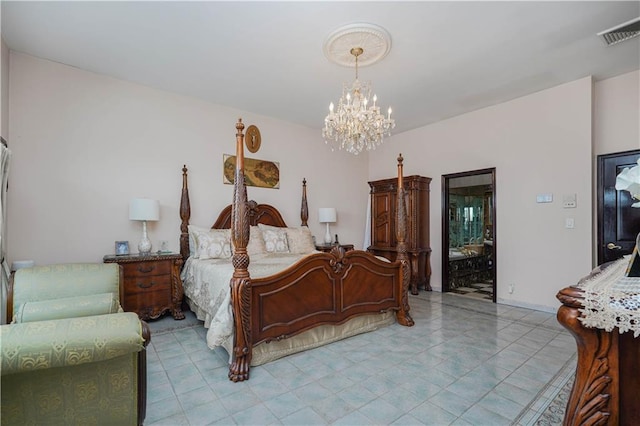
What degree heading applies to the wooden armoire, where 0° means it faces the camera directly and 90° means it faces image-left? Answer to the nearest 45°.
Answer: approximately 45°

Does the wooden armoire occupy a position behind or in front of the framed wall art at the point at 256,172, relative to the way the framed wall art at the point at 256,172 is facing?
in front

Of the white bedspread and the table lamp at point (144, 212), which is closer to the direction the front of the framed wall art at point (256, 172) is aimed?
the white bedspread

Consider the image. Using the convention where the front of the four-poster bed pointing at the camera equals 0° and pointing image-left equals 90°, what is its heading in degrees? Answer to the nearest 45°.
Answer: approximately 315°

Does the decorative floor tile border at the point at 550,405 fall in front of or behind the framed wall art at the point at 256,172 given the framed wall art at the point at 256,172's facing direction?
in front

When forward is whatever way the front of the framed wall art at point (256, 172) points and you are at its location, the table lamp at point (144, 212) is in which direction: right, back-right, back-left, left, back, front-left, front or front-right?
right

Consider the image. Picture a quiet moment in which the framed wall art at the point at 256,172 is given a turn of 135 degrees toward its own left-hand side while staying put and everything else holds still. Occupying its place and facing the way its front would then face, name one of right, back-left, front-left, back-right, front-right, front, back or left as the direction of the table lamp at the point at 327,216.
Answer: right

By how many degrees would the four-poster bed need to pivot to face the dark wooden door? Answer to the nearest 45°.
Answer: approximately 45° to its left

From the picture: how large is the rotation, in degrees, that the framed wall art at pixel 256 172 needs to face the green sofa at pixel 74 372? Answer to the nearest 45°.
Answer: approximately 45° to its right

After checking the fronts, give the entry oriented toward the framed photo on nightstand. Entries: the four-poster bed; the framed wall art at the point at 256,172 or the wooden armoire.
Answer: the wooden armoire

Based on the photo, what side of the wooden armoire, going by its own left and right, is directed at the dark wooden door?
left

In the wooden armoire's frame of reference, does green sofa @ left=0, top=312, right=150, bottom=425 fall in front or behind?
in front

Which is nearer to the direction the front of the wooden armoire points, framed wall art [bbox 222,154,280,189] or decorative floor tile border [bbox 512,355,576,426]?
the framed wall art
